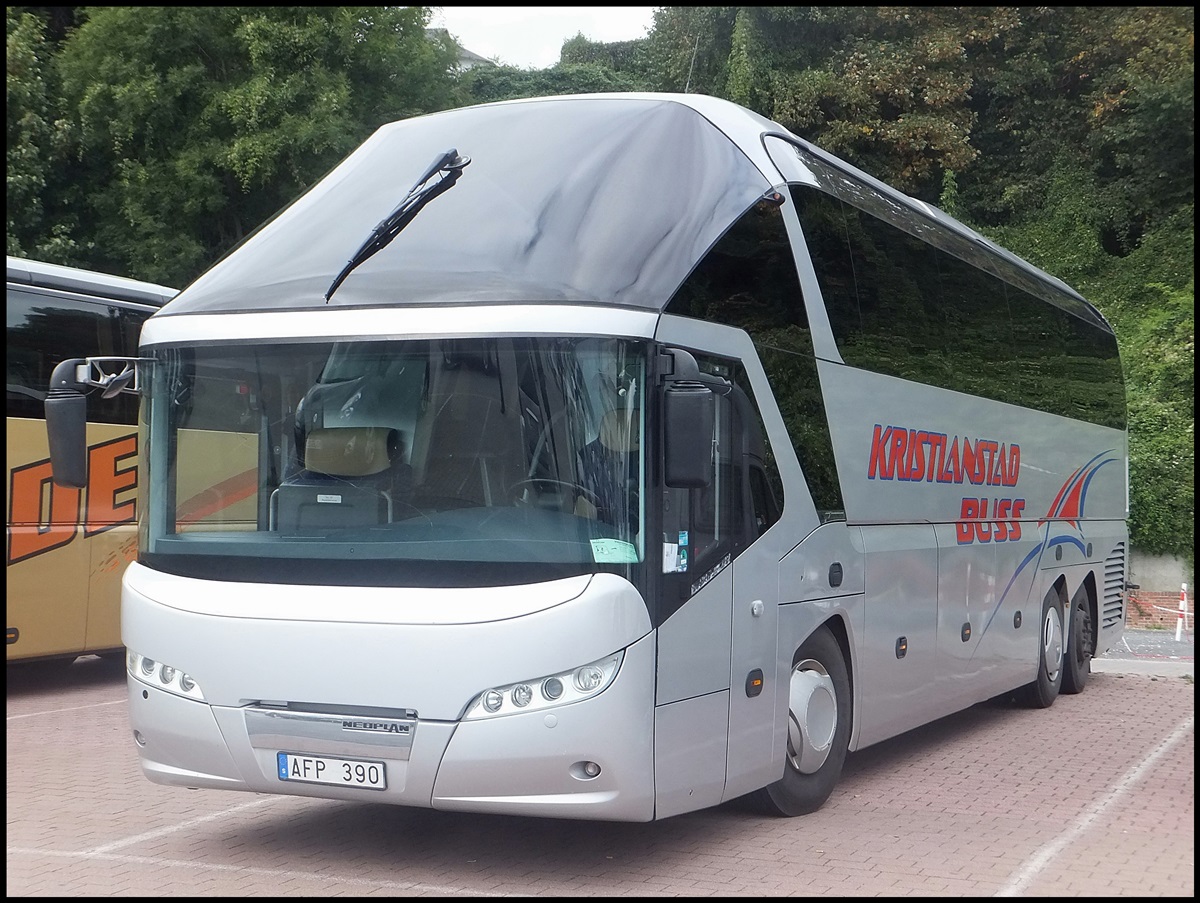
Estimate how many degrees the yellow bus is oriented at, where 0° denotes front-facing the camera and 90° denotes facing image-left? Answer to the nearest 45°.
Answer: approximately 45°

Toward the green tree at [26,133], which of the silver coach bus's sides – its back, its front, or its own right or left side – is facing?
right

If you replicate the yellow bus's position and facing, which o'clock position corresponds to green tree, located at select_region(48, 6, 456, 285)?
The green tree is roughly at 5 o'clock from the yellow bus.

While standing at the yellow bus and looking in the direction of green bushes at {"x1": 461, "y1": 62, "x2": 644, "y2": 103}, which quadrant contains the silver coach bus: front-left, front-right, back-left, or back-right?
back-right

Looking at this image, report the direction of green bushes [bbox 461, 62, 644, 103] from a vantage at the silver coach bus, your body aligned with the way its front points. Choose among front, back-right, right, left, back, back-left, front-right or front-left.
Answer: back-right

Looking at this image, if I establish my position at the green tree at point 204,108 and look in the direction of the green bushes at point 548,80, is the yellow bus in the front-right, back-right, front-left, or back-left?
back-right

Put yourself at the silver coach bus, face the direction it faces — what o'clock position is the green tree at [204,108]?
The green tree is roughly at 4 o'clock from the silver coach bus.

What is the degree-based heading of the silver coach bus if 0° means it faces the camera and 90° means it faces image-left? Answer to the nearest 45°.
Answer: approximately 45°

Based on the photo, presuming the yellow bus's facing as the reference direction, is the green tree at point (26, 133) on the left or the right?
on its right
